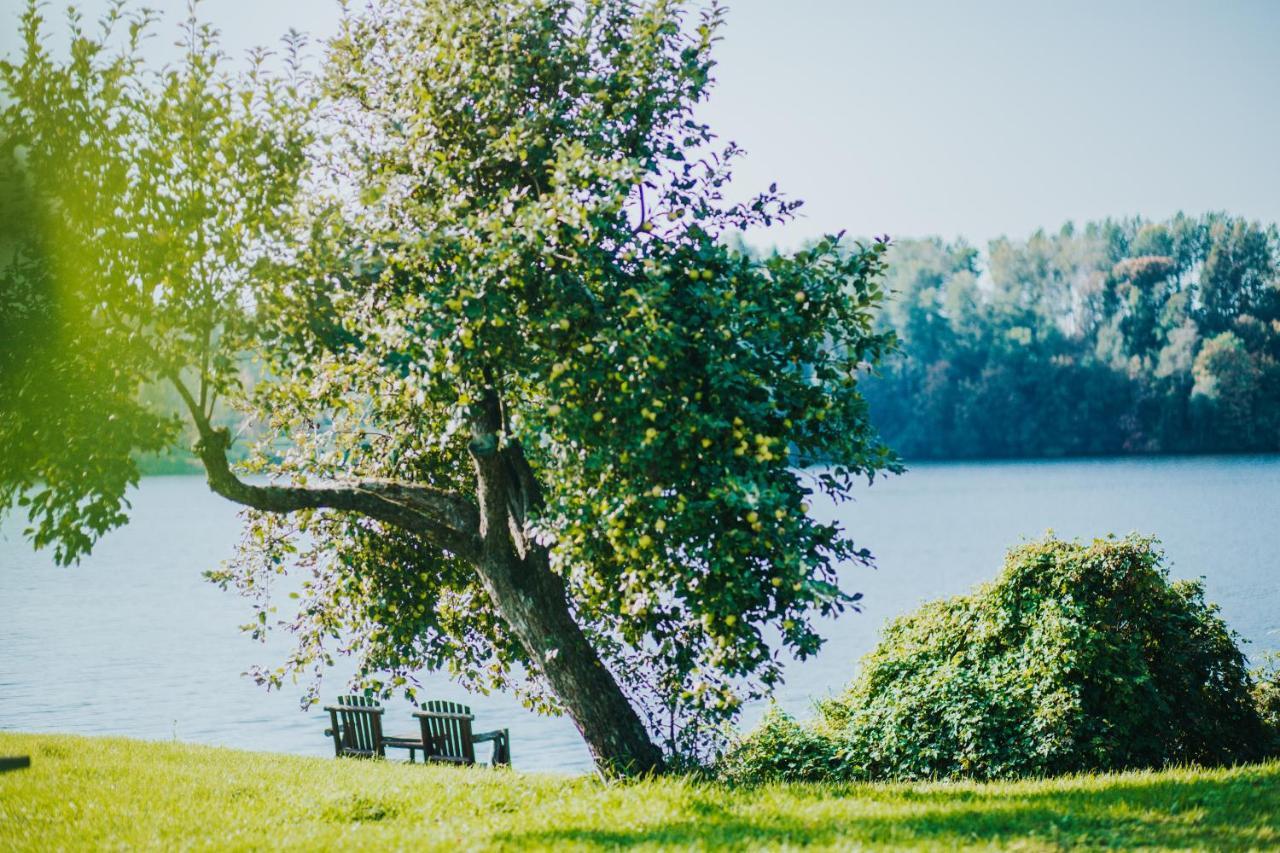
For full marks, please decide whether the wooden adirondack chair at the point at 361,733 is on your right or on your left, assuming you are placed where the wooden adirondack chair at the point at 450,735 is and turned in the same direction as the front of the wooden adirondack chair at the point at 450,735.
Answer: on your left

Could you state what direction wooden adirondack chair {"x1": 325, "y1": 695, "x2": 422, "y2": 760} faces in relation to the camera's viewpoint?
facing away from the viewer and to the right of the viewer

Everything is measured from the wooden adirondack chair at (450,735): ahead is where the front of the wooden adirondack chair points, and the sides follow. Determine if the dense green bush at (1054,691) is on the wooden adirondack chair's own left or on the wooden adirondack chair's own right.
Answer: on the wooden adirondack chair's own right

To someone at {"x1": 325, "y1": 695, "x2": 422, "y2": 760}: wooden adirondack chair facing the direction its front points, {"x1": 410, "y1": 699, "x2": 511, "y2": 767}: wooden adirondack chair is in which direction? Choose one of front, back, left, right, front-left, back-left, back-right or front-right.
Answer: right

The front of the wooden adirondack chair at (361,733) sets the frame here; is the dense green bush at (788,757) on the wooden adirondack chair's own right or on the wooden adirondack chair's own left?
on the wooden adirondack chair's own right

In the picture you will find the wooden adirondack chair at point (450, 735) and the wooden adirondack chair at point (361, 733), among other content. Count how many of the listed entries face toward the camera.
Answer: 0

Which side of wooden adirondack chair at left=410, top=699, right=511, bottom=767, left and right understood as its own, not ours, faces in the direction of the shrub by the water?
right

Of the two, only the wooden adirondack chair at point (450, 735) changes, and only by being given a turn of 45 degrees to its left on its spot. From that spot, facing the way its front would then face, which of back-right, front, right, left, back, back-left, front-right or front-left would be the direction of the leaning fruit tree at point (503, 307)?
back

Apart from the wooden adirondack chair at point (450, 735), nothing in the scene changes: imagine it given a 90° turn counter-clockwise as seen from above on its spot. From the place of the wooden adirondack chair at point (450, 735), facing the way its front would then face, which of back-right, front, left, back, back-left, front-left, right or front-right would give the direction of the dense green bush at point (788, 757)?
back

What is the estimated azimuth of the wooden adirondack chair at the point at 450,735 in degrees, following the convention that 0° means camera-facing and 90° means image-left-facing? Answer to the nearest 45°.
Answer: approximately 225°
